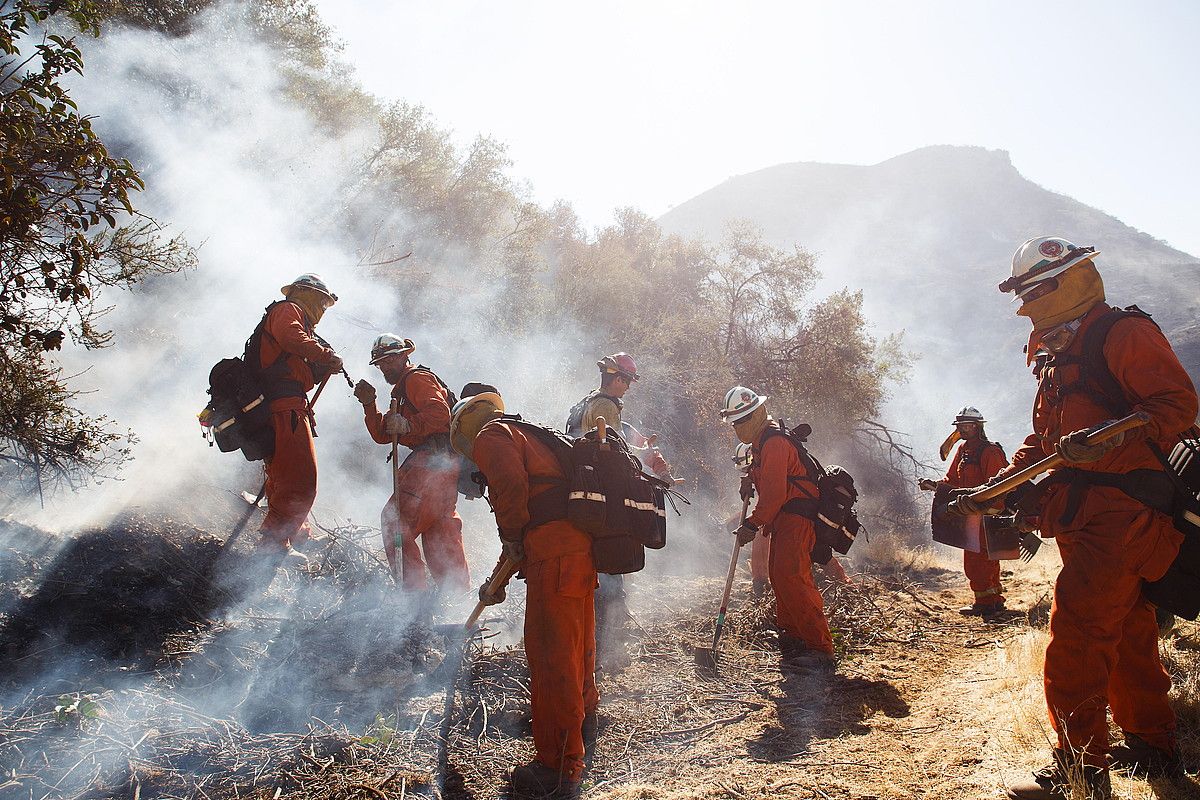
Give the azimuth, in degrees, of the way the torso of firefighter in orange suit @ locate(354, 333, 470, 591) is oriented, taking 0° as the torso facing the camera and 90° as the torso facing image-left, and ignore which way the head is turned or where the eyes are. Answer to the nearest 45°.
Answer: approximately 45°

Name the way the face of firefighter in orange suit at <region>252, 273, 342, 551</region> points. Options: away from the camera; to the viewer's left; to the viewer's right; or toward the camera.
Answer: to the viewer's right

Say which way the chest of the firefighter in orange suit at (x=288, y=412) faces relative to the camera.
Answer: to the viewer's right

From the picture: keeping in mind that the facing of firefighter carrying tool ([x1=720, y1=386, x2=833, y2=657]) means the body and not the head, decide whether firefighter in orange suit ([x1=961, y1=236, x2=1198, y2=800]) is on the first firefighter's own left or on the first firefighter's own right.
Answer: on the first firefighter's own left

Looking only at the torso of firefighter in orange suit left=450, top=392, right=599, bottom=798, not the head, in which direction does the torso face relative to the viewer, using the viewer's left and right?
facing to the left of the viewer

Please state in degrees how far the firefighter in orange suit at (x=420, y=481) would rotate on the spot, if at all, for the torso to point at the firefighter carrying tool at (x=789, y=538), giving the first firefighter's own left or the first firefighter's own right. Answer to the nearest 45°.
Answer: approximately 135° to the first firefighter's own left
